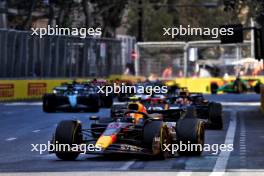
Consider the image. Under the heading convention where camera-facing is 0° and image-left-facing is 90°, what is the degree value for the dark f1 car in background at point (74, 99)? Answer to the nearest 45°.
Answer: approximately 0°
